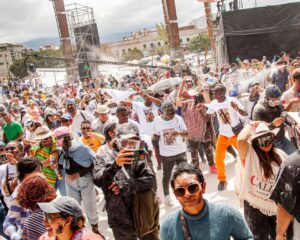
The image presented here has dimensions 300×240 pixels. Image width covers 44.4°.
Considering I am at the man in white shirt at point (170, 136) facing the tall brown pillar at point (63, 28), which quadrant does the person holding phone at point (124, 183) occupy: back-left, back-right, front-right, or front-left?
back-left

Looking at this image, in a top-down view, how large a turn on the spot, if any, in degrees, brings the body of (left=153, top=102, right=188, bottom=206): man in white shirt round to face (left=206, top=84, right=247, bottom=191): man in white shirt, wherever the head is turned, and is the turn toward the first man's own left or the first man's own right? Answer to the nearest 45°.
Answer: approximately 90° to the first man's own left

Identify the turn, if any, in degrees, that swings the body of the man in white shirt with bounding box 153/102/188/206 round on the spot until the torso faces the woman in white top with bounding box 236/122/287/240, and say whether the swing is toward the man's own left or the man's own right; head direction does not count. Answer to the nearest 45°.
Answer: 0° — they already face them

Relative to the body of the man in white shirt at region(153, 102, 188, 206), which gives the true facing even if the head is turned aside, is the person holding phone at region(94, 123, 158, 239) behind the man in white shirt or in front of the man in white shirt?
in front

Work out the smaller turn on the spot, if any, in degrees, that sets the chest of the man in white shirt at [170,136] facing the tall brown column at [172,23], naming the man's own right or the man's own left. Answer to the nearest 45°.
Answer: approximately 180°

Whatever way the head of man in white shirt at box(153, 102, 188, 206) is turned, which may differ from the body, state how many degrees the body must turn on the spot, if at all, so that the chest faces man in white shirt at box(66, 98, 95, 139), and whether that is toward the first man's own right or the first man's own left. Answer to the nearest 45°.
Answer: approximately 135° to the first man's own right

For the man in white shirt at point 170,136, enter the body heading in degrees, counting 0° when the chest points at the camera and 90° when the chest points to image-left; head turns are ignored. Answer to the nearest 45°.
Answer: approximately 0°
